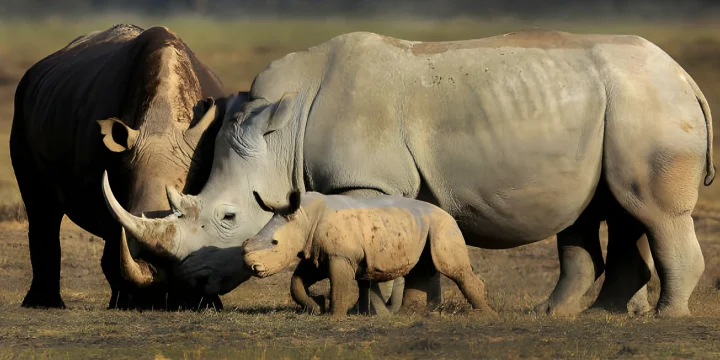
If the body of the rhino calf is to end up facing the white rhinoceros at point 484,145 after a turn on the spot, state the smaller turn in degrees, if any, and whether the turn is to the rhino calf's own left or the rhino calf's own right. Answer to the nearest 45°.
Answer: approximately 135° to the rhino calf's own right

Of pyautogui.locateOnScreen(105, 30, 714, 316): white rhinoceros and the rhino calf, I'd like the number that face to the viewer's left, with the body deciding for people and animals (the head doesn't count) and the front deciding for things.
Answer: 2

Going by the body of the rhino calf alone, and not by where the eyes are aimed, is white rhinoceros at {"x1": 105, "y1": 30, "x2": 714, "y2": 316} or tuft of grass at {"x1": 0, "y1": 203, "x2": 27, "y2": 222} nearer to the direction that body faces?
the tuft of grass

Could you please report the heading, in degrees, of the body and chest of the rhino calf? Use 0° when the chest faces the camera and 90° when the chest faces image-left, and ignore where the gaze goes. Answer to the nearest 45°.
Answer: approximately 90°

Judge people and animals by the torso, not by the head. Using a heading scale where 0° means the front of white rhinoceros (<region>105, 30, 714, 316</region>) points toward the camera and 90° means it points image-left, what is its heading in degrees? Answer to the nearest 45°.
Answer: approximately 90°

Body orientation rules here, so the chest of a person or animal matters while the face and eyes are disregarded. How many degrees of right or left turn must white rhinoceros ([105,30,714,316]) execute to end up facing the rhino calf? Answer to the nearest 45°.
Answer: approximately 45° to its left
